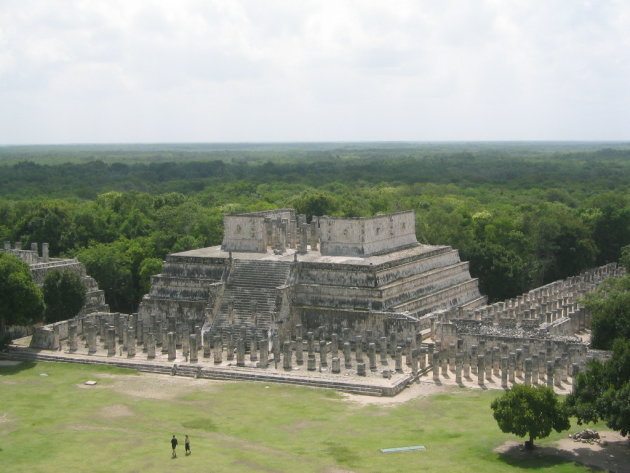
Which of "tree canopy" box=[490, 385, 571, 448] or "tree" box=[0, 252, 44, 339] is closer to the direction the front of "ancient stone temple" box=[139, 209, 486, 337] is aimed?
the tree

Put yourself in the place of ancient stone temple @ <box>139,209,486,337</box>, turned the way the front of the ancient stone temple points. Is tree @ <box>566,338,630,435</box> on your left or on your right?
on your left

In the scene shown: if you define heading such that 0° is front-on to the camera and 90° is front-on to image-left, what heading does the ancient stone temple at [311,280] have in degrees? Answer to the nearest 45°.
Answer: approximately 45°

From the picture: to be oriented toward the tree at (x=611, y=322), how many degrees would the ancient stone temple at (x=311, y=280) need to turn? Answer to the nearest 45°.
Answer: approximately 90° to its left

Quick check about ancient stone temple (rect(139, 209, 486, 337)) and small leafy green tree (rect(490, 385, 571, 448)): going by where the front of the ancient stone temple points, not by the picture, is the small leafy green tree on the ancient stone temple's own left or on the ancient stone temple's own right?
on the ancient stone temple's own left
